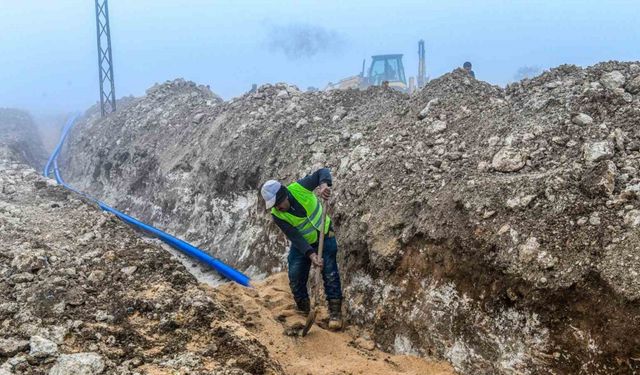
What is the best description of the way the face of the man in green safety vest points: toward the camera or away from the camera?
toward the camera

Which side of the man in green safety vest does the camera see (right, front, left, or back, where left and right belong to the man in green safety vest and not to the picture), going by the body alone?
front
